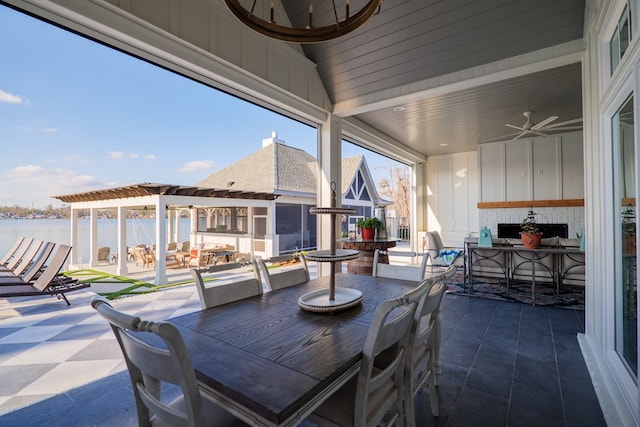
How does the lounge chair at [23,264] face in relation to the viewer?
to the viewer's left

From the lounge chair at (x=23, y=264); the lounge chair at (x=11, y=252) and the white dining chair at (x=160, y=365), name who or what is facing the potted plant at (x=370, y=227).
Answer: the white dining chair

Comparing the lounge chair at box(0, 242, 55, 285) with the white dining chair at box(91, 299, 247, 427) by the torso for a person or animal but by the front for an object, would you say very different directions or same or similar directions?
very different directions

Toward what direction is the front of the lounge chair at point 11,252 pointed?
to the viewer's left

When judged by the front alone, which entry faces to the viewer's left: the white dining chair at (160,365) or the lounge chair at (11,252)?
the lounge chair

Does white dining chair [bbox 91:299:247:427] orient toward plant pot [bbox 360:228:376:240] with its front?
yes

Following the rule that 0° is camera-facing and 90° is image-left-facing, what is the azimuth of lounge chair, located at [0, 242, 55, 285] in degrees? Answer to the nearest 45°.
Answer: approximately 90°

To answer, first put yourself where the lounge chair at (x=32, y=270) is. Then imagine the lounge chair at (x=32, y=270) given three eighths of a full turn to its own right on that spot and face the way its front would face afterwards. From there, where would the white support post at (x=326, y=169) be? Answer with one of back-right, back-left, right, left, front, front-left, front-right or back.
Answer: right

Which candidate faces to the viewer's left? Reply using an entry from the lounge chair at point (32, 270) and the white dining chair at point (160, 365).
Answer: the lounge chair

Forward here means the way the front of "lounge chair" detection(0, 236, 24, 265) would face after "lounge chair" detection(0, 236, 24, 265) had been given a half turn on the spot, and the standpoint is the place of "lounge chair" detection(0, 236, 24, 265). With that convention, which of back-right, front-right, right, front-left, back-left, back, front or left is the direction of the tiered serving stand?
right
